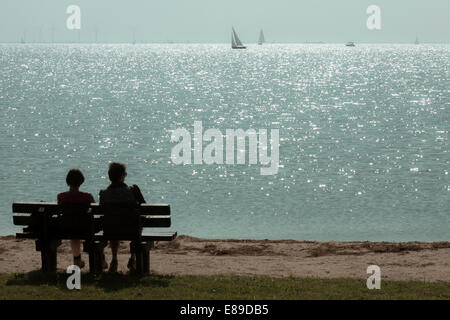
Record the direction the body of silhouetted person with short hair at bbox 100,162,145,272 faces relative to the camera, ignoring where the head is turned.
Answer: away from the camera

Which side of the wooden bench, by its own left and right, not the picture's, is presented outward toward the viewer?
back
